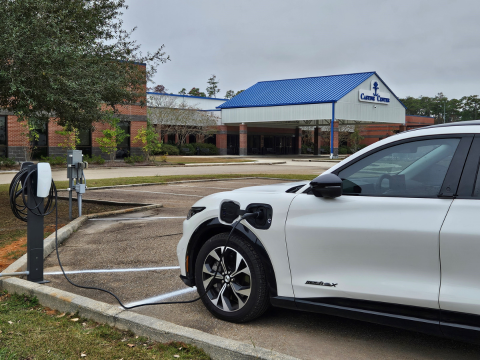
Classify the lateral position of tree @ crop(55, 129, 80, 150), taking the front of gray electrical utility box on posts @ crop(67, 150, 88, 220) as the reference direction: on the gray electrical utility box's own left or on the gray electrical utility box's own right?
on the gray electrical utility box's own left

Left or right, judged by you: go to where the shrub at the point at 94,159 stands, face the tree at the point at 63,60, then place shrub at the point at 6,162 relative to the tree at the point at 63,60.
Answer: right

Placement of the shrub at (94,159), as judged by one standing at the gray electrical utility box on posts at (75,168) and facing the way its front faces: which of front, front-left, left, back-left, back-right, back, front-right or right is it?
back

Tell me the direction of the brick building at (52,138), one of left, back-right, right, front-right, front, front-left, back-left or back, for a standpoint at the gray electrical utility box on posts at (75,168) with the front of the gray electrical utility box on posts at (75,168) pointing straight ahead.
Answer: back
